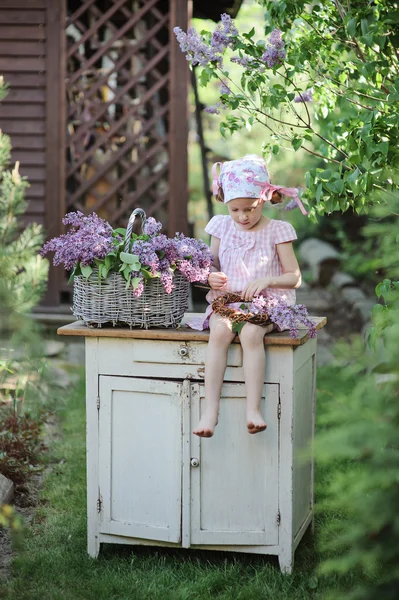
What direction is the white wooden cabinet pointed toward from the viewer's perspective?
toward the camera

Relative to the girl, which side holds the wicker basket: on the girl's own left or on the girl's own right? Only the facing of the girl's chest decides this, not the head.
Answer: on the girl's own right

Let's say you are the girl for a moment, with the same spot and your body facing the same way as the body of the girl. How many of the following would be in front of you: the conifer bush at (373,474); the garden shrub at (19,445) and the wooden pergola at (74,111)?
1

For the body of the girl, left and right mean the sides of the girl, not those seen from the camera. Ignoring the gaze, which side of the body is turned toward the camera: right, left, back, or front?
front

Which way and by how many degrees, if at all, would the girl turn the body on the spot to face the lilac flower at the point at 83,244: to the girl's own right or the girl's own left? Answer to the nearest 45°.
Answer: approximately 90° to the girl's own right

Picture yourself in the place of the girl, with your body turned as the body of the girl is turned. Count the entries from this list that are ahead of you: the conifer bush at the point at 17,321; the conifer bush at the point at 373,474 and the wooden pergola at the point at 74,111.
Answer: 1
